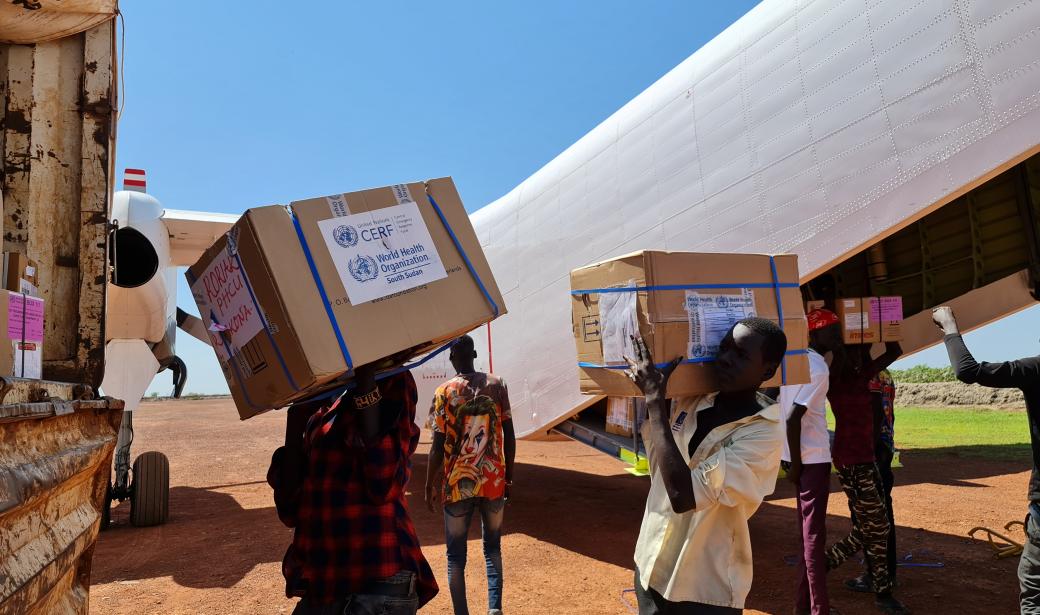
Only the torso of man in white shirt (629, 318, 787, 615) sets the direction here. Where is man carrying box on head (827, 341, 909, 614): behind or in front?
behind

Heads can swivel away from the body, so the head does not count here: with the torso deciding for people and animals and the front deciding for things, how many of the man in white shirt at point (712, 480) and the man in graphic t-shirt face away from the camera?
1

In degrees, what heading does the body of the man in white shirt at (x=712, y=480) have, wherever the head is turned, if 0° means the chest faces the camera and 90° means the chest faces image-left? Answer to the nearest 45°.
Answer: approximately 45°

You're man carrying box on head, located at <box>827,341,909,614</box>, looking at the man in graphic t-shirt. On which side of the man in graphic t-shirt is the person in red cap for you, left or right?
left

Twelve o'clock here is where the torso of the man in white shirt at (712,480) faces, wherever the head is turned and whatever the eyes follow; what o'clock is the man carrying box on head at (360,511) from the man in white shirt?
The man carrying box on head is roughly at 1 o'clock from the man in white shirt.

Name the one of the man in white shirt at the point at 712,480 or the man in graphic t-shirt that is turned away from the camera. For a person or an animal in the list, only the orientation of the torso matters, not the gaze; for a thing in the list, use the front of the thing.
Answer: the man in graphic t-shirt

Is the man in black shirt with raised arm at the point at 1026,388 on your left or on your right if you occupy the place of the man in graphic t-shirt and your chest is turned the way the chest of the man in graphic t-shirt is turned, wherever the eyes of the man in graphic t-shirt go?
on your right

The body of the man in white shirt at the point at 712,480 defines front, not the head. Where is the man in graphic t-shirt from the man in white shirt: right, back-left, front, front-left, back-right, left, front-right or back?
right

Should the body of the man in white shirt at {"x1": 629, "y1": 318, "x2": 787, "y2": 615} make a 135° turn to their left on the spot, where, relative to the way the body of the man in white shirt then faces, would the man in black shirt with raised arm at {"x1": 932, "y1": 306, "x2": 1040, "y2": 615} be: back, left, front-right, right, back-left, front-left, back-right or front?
front-left

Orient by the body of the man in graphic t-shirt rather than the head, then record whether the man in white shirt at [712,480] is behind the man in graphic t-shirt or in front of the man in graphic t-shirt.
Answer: behind

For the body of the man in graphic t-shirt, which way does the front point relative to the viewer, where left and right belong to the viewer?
facing away from the viewer
